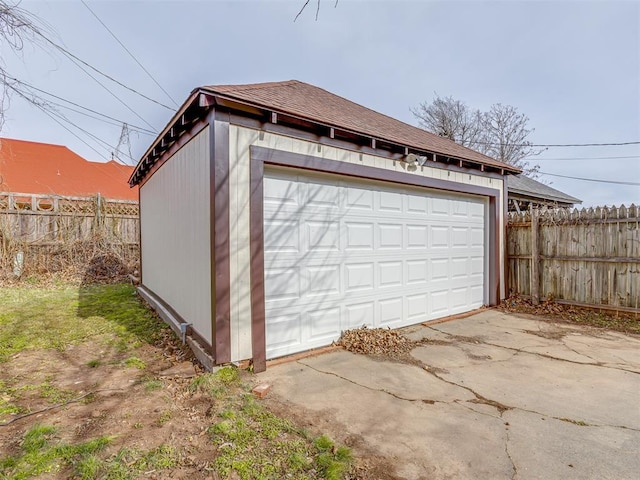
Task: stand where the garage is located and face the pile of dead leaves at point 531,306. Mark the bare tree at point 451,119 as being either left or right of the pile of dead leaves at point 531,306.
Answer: left

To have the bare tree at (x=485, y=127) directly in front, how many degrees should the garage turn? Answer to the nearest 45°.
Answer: approximately 90° to its left

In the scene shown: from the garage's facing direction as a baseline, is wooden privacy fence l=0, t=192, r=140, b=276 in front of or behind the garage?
behind

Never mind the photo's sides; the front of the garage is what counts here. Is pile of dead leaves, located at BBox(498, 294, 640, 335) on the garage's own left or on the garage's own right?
on the garage's own left

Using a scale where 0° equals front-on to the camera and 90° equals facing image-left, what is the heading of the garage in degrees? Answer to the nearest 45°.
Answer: approximately 315°

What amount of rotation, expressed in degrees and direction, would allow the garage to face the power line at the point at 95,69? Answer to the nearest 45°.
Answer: approximately 180°

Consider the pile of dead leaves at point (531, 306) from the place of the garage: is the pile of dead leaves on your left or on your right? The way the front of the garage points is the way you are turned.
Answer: on your left

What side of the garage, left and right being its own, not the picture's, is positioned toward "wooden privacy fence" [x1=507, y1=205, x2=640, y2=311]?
left

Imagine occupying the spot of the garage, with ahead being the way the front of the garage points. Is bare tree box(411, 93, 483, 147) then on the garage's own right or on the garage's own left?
on the garage's own left

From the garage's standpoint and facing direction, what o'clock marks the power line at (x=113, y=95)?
The power line is roughly at 6 o'clock from the garage.
